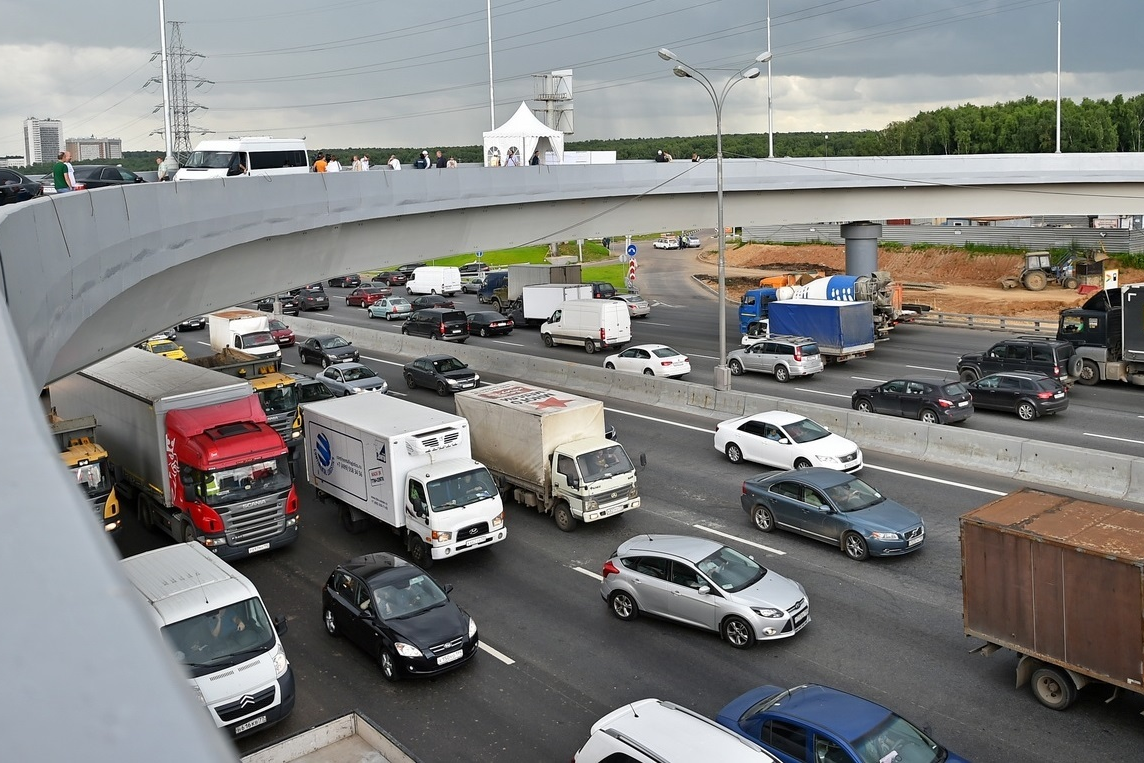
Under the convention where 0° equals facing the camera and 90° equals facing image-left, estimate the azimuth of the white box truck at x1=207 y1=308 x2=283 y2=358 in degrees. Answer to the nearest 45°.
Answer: approximately 315°

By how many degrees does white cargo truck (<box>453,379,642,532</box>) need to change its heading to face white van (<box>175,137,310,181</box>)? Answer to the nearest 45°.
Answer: approximately 180°

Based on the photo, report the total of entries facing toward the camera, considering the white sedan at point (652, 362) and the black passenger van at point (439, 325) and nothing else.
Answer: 0

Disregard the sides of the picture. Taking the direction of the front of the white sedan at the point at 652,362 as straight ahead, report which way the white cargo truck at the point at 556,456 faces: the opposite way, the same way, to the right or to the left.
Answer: the opposite way

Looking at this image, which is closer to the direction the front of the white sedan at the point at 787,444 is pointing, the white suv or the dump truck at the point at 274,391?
the white suv

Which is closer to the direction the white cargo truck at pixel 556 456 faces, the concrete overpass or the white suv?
the white suv

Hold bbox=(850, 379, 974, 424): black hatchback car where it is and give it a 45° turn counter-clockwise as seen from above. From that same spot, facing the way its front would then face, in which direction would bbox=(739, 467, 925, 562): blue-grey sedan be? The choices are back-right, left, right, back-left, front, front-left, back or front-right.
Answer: left

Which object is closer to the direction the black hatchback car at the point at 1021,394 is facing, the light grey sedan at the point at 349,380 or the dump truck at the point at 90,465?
the light grey sedan

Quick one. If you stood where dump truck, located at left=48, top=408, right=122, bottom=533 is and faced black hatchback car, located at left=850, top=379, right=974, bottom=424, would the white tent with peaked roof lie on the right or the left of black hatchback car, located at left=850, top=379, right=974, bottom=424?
left

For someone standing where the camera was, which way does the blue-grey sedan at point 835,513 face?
facing the viewer and to the right of the viewer

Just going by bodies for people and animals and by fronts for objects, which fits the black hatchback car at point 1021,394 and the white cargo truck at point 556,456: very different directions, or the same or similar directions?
very different directions

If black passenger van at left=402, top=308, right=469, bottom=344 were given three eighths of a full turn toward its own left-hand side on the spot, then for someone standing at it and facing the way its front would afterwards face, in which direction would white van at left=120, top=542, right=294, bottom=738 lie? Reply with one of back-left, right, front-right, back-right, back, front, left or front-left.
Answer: front
